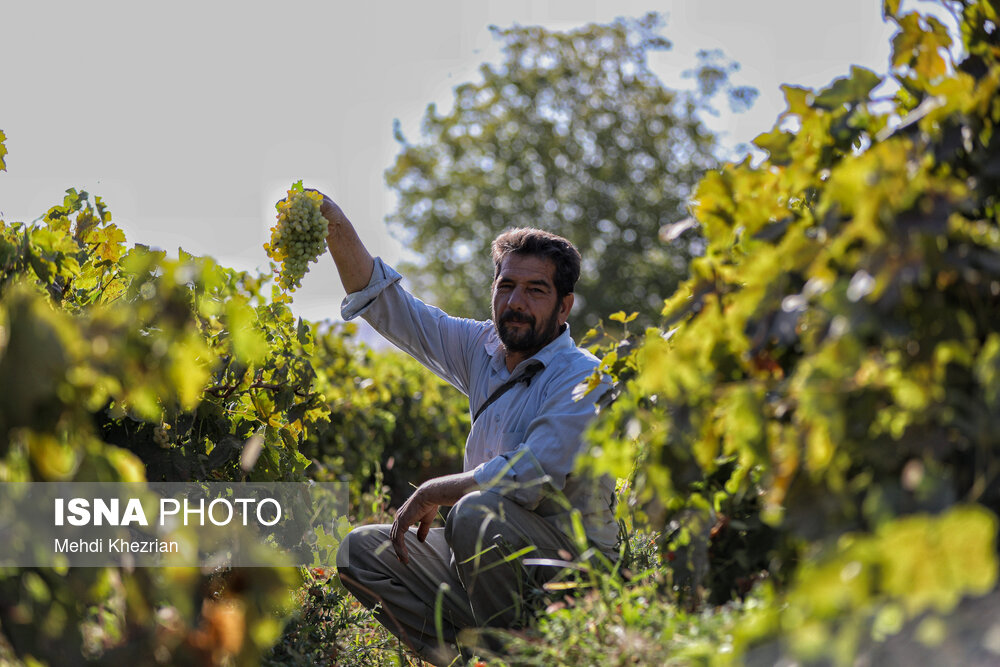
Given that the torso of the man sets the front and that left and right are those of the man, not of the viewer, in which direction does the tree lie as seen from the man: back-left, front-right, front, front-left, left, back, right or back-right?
back-right

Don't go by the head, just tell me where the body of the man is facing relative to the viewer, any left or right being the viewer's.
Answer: facing the viewer and to the left of the viewer
